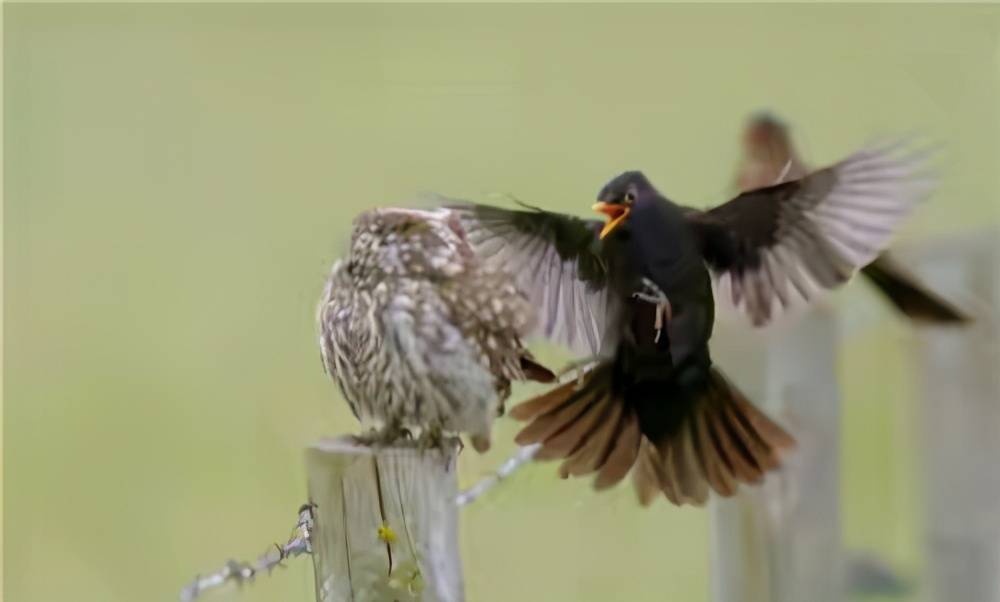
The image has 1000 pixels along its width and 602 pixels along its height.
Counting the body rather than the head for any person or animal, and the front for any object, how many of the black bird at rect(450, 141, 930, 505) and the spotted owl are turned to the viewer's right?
0
